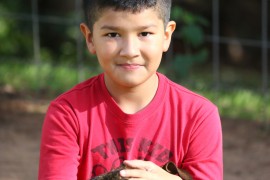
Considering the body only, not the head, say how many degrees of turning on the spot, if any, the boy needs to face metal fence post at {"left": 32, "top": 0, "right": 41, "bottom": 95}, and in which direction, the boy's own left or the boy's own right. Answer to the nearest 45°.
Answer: approximately 180°

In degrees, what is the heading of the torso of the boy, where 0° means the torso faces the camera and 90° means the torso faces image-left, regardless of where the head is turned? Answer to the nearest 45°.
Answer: approximately 0°

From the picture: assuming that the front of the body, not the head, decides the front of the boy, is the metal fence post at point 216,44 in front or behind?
behind

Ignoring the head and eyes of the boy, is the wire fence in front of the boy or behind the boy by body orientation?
behind

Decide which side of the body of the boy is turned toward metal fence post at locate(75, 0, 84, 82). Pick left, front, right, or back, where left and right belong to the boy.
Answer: back

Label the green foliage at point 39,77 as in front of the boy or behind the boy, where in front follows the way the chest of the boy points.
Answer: behind
